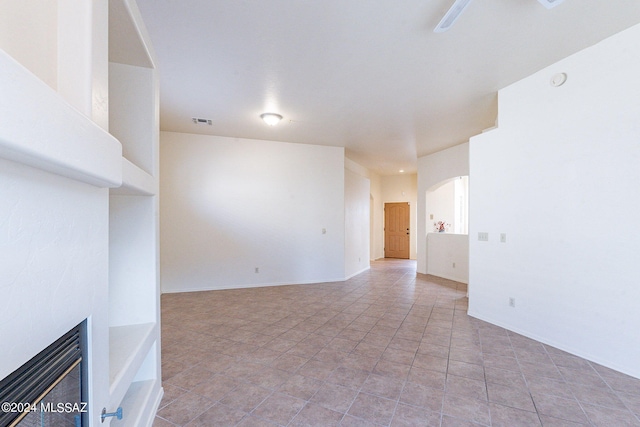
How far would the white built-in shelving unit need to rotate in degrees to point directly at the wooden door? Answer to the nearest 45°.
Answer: approximately 45° to its left

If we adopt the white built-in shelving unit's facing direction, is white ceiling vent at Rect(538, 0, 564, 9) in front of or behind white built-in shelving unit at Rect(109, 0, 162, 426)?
in front

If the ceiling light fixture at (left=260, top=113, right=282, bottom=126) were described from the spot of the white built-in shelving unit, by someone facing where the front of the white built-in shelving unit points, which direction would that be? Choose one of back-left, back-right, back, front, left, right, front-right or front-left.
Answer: front-left

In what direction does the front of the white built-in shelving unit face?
to the viewer's right
